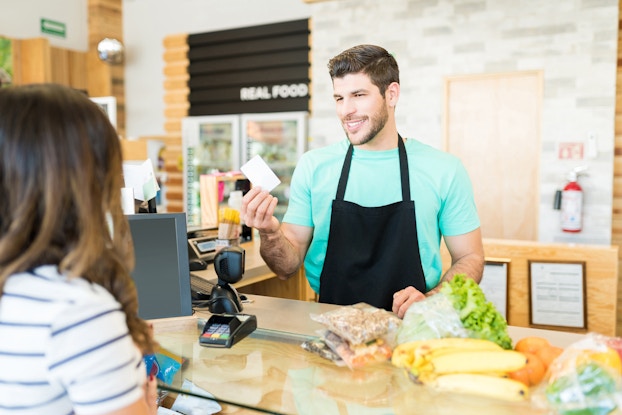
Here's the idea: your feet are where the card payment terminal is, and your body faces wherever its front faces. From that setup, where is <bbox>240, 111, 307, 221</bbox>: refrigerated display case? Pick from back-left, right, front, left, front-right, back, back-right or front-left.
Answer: back-right

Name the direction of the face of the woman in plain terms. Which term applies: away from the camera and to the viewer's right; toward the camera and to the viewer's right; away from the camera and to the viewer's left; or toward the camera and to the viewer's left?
away from the camera and to the viewer's right

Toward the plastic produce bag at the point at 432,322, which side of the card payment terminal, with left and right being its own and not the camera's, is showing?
left

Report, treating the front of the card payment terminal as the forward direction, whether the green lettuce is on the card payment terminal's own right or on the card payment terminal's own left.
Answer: on the card payment terminal's own left

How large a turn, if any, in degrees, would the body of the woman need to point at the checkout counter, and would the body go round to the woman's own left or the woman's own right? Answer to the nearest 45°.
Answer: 0° — they already face it

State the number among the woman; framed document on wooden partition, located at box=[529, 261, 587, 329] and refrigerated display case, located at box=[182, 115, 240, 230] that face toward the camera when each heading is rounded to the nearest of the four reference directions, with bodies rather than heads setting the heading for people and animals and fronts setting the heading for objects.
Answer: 2
